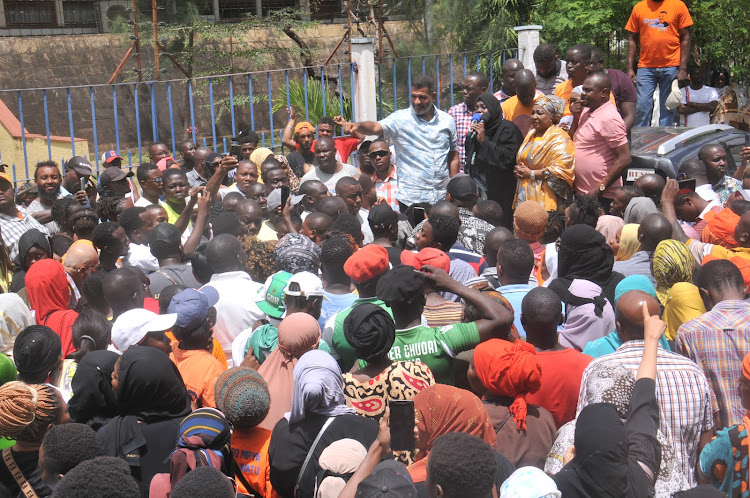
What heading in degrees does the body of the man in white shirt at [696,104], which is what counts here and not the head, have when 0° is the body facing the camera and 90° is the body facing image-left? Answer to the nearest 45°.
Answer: approximately 0°

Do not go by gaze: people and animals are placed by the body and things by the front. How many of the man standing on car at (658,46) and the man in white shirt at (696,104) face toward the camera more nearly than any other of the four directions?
2

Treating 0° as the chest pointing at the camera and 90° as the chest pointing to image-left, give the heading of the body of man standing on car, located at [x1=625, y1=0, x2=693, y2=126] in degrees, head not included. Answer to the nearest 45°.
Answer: approximately 0°

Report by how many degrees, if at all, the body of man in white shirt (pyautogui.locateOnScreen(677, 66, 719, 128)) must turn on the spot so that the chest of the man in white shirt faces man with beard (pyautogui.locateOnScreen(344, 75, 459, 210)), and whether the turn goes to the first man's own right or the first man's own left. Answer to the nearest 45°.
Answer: approximately 45° to the first man's own right

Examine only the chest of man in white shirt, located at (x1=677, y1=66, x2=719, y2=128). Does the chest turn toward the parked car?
yes

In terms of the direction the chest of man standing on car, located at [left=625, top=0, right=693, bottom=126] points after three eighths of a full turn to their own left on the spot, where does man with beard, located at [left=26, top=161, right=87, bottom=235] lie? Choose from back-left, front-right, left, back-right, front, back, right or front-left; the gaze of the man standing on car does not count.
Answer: back

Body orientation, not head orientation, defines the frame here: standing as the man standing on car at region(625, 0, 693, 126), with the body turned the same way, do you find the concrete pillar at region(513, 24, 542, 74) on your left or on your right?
on your right

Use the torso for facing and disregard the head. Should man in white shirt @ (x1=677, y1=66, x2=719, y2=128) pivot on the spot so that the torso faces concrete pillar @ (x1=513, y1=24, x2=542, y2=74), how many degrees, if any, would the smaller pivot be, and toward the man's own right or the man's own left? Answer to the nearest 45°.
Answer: approximately 90° to the man's own right

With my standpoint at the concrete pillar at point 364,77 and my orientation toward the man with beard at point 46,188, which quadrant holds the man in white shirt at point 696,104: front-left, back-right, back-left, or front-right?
back-left

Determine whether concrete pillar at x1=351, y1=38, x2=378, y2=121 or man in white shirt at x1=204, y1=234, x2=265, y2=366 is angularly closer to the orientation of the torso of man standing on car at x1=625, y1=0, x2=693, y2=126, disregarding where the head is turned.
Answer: the man in white shirt
